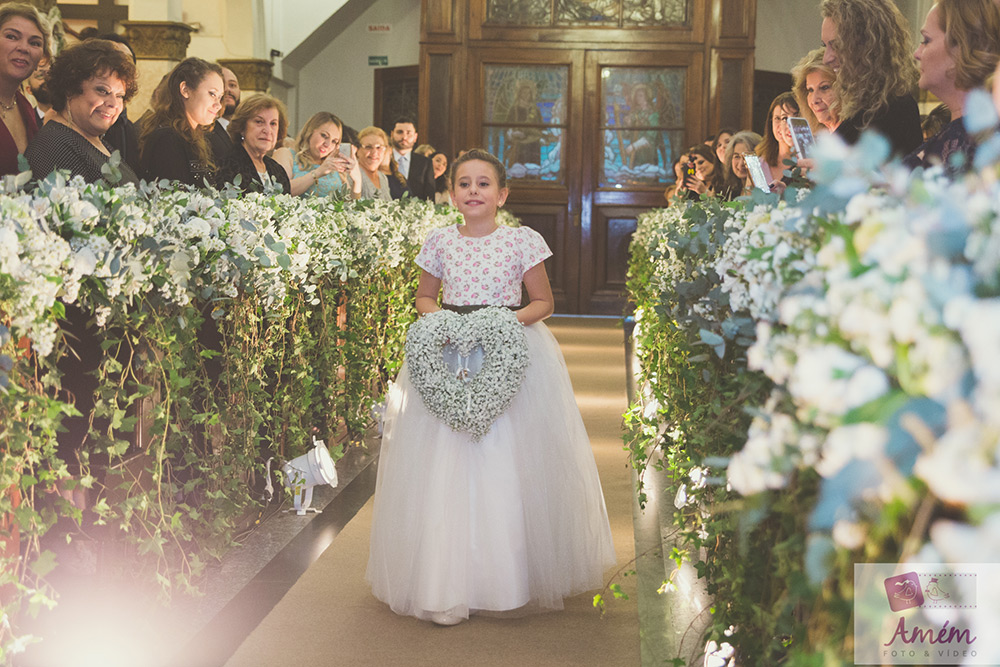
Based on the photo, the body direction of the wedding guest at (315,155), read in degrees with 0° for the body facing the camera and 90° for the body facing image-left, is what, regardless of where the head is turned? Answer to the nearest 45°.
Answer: approximately 315°

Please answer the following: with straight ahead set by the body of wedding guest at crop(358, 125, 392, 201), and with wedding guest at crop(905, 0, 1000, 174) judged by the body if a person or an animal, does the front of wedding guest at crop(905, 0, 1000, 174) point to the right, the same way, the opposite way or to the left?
the opposite way

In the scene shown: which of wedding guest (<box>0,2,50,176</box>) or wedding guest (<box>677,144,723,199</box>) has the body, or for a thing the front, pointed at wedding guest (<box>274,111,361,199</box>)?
wedding guest (<box>677,144,723,199</box>)

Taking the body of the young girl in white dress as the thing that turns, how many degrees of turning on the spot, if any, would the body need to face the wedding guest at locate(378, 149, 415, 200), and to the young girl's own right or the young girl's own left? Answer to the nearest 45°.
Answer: approximately 180°

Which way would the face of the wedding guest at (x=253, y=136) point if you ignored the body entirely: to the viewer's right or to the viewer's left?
to the viewer's right

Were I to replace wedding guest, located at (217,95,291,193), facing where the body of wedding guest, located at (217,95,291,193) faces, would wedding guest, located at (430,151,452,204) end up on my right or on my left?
on my left

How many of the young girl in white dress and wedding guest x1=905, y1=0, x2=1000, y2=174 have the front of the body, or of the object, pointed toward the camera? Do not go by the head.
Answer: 1

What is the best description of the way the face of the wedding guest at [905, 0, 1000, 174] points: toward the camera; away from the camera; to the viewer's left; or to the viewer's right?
to the viewer's left

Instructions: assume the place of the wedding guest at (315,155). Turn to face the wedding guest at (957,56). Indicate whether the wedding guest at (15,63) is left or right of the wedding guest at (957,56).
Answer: right

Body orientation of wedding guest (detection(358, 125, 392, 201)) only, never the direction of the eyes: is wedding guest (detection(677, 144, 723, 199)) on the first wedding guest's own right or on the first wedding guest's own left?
on the first wedding guest's own left

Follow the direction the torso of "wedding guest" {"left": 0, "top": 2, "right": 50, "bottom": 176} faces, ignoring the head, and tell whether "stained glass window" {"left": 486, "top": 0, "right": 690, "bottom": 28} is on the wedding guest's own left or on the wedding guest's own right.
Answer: on the wedding guest's own left

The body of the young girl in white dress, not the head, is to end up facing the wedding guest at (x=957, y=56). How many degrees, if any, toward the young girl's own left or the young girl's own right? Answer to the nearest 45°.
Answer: approximately 45° to the young girl's own left
